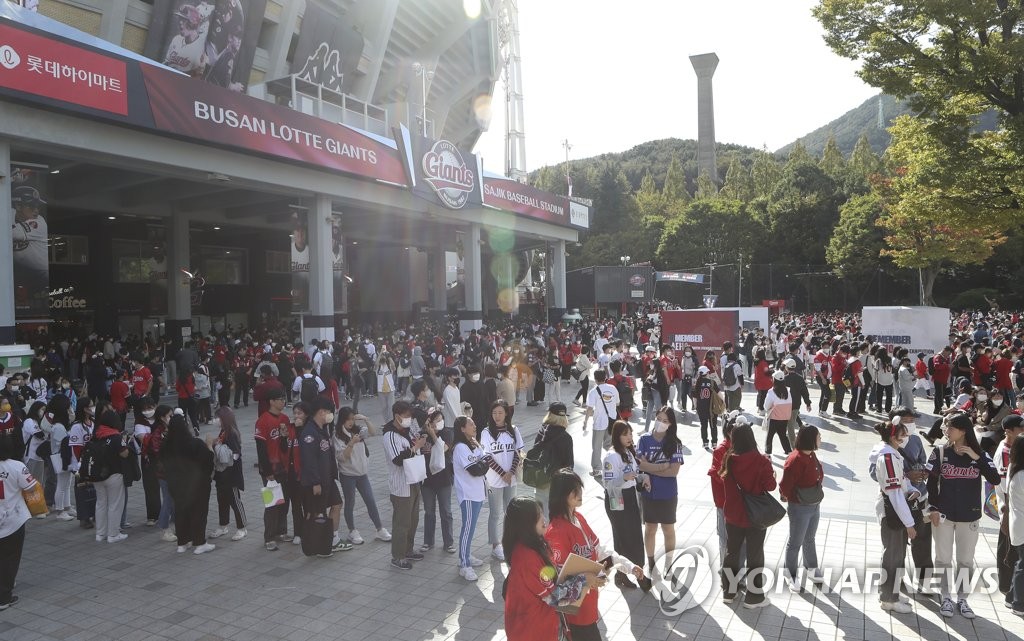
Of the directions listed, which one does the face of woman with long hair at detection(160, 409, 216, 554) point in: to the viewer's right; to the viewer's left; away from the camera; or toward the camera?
away from the camera

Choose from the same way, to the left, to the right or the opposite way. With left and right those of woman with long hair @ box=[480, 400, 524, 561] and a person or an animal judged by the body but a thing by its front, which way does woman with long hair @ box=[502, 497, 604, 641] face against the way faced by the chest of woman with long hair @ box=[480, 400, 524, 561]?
to the left

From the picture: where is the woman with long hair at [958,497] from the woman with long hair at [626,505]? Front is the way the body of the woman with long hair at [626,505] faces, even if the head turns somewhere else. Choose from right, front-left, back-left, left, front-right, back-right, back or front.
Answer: front-left

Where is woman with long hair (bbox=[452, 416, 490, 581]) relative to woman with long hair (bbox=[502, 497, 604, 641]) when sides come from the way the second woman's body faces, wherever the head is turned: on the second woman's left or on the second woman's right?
on the second woman's left

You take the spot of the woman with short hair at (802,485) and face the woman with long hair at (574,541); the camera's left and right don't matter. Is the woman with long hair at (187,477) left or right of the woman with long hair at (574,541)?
right

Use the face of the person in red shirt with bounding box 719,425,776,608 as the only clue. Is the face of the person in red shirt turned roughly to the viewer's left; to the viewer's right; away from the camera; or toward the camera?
away from the camera

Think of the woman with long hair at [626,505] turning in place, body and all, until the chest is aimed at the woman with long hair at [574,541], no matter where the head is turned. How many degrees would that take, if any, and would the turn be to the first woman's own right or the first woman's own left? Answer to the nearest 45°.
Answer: approximately 45° to the first woman's own right

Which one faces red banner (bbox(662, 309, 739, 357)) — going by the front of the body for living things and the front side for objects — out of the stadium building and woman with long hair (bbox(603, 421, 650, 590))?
the stadium building

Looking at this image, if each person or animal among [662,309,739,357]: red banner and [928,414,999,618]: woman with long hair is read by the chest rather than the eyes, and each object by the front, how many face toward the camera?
2
